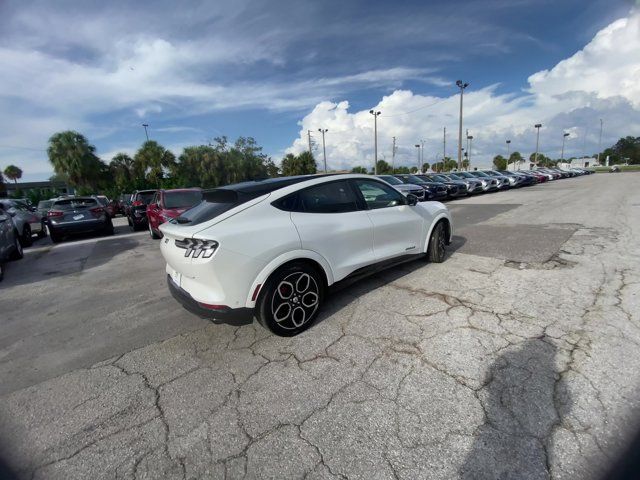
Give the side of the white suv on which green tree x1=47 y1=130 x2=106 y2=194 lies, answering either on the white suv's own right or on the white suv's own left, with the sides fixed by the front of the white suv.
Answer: on the white suv's own left

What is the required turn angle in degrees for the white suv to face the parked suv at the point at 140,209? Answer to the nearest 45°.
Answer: approximately 90° to its left

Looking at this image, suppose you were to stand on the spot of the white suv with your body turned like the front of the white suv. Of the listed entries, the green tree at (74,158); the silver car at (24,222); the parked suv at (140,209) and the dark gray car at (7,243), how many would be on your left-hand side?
4

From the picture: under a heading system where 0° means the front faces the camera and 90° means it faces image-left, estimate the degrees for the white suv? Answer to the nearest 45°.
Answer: approximately 225°

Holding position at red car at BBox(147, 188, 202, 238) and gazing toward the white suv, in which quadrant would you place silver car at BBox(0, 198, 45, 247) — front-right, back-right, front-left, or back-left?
back-right

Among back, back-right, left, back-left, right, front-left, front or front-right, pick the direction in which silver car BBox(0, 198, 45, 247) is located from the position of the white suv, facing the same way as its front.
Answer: left

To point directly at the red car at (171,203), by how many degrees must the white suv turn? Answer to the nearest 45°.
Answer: approximately 90° to its left
